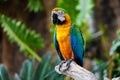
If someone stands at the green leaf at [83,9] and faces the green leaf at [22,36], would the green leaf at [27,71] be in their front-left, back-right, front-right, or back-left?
front-left

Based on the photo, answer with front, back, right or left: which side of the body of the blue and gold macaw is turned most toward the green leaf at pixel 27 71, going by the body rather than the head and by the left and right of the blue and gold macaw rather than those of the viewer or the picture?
right

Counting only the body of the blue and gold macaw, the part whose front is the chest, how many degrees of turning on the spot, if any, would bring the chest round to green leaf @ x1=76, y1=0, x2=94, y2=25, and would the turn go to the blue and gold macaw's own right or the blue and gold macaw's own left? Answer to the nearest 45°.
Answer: approximately 135° to the blue and gold macaw's own right

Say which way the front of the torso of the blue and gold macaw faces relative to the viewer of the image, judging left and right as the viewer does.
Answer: facing the viewer and to the left of the viewer

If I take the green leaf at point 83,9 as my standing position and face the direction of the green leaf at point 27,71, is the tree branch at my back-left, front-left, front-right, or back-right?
front-left
